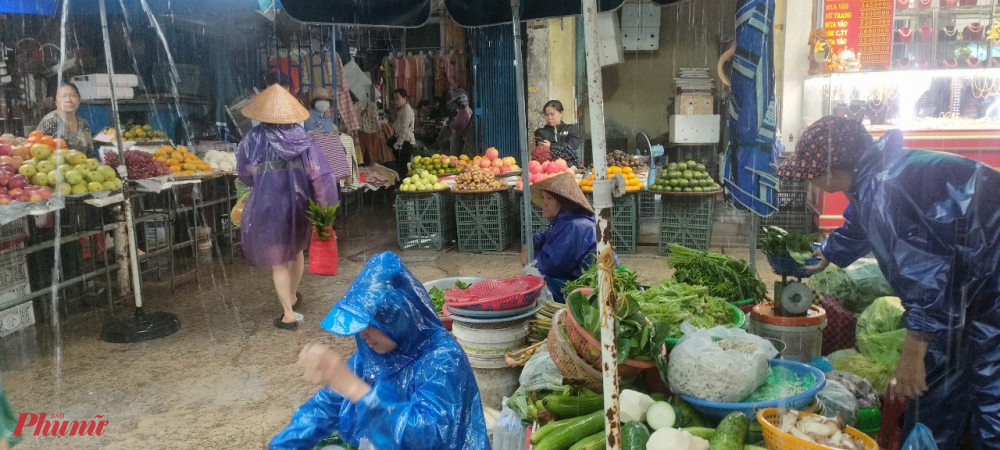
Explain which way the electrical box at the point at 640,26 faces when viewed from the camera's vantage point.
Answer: facing the viewer

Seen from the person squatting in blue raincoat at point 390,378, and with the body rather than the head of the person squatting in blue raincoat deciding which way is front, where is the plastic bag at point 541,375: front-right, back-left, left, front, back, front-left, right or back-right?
back

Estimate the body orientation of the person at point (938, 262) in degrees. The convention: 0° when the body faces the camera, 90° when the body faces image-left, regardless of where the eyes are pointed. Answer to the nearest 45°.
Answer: approximately 90°

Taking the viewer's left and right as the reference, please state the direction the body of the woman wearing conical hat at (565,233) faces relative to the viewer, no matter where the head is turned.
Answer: facing to the left of the viewer

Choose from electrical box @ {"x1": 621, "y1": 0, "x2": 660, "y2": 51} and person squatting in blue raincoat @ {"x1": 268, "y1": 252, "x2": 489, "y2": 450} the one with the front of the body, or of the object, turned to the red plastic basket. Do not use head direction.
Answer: the electrical box

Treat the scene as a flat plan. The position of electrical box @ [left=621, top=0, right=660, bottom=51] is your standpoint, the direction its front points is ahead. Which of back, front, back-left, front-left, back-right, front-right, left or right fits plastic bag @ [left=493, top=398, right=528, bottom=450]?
front

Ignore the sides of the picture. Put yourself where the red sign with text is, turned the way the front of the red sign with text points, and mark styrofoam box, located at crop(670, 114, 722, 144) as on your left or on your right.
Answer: on your right

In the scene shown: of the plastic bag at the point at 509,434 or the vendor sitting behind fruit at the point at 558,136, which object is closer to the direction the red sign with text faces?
the plastic bag

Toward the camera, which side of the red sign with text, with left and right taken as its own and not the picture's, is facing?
front
